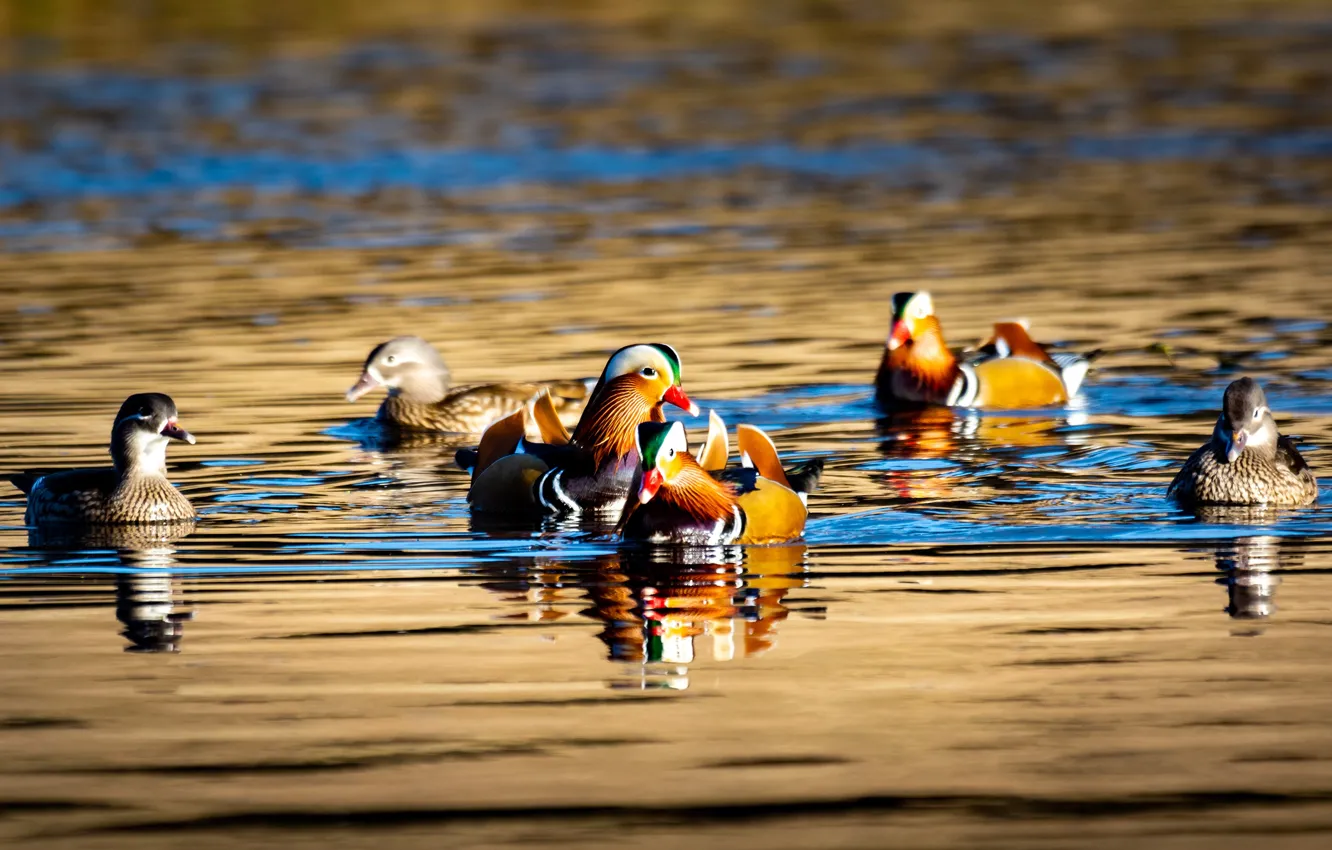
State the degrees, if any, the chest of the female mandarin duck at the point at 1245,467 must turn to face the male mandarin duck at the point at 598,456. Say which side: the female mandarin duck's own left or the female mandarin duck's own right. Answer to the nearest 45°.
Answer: approximately 90° to the female mandarin duck's own right

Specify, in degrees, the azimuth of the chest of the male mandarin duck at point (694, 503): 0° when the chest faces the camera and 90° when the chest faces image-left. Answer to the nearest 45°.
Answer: approximately 45°

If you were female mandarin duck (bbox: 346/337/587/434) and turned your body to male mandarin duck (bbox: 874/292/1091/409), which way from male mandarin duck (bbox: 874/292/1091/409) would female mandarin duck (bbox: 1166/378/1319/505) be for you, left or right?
right

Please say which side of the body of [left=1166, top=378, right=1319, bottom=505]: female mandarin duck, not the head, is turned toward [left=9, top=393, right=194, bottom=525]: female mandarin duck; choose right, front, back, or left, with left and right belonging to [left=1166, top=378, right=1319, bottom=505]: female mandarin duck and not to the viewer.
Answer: right

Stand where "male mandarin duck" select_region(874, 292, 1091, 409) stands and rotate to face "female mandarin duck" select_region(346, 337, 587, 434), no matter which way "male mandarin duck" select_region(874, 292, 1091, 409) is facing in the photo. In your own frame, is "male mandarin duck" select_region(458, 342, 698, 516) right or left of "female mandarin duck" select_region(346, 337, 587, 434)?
left

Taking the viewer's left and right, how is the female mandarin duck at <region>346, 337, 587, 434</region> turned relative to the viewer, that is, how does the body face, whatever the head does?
facing to the left of the viewer

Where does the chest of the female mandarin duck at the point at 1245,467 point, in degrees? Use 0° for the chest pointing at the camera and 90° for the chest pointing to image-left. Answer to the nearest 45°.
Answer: approximately 0°

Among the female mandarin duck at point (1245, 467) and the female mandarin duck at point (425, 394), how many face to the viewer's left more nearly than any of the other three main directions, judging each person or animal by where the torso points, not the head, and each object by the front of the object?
1

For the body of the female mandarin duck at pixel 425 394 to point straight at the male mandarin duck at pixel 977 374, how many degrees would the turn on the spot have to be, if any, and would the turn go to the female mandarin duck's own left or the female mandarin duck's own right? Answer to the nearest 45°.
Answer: approximately 180°

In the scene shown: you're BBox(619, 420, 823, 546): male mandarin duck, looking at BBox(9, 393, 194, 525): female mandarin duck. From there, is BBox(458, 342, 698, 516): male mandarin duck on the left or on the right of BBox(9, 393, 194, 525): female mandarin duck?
right
